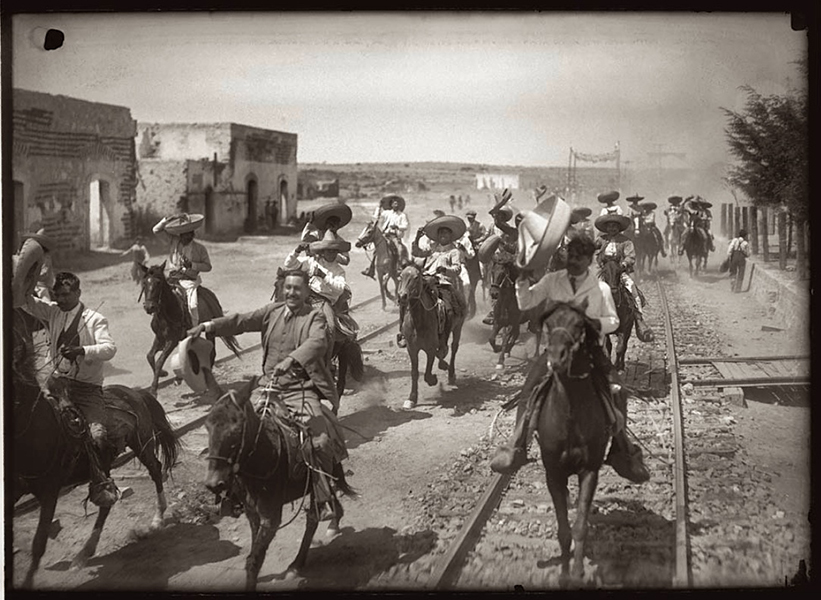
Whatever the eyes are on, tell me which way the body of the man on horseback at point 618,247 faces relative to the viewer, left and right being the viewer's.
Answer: facing the viewer

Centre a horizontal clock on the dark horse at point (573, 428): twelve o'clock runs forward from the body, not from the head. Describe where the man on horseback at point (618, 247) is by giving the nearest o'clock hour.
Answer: The man on horseback is roughly at 6 o'clock from the dark horse.

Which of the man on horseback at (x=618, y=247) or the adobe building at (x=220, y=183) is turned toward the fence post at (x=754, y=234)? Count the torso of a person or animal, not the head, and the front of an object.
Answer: the adobe building

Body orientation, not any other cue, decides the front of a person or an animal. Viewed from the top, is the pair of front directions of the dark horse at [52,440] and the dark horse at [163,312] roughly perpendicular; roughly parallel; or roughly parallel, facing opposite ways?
roughly parallel

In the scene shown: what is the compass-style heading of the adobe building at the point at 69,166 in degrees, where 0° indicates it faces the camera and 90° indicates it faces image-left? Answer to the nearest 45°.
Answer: approximately 315°

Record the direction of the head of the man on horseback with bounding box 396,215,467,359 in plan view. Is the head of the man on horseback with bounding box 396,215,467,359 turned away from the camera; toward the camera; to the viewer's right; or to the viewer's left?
toward the camera

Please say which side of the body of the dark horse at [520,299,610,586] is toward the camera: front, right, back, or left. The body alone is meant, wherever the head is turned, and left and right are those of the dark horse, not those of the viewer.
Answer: front

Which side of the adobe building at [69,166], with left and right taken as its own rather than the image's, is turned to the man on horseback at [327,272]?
front

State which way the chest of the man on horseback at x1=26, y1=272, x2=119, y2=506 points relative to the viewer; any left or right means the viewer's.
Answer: facing the viewer and to the left of the viewer

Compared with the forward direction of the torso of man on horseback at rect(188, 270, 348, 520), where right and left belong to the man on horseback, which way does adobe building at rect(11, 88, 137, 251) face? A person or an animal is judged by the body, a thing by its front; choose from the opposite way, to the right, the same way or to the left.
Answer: to the left

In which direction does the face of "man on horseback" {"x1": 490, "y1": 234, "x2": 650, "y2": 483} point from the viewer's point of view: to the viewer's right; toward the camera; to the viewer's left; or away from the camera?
toward the camera

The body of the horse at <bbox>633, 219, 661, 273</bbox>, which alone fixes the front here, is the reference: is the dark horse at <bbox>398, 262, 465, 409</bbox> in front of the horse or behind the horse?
in front

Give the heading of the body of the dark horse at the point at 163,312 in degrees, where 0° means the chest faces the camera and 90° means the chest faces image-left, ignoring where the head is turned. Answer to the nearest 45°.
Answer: approximately 45°

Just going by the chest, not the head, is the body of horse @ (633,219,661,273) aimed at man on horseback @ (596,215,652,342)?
yes
